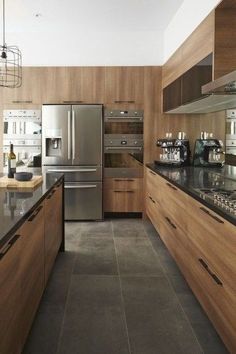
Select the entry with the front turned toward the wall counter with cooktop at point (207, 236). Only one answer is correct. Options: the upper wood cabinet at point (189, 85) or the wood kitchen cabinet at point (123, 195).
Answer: the wood kitchen cabinet

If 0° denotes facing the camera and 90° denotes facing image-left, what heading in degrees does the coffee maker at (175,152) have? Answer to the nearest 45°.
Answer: approximately 45°

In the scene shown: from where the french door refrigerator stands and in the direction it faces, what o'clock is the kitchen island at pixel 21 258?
The kitchen island is roughly at 12 o'clock from the french door refrigerator.

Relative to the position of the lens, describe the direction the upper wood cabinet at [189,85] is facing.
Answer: facing to the left of the viewer

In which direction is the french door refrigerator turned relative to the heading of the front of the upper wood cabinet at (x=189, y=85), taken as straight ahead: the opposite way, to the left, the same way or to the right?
to the left

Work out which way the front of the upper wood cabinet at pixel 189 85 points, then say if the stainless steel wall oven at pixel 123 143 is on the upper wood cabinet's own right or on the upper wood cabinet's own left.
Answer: on the upper wood cabinet's own right
